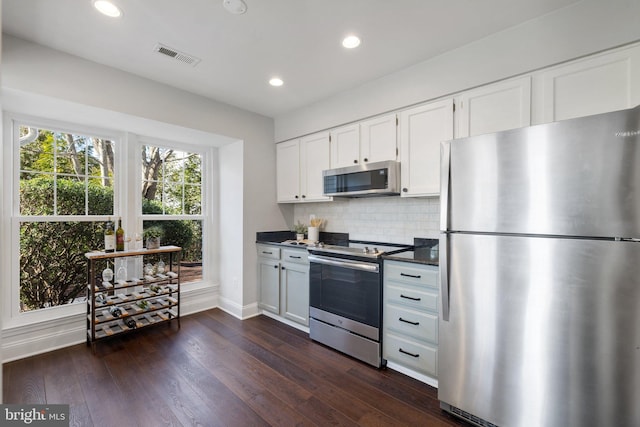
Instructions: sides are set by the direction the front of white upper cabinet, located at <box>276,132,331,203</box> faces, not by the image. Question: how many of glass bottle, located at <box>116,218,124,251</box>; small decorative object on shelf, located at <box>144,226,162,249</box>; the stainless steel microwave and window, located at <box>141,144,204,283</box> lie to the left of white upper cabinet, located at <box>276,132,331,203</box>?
1

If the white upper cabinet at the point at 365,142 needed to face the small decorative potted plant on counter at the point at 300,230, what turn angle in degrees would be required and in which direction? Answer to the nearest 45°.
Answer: approximately 90° to its right

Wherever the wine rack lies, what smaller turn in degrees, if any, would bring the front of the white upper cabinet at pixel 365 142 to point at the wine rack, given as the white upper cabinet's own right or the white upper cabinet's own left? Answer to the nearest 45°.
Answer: approximately 45° to the white upper cabinet's own right

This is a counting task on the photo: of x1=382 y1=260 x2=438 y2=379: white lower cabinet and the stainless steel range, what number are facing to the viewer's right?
0

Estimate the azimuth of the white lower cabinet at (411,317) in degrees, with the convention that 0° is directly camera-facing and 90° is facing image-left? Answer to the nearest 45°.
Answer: approximately 45°

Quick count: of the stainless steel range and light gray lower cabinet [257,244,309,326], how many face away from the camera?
0

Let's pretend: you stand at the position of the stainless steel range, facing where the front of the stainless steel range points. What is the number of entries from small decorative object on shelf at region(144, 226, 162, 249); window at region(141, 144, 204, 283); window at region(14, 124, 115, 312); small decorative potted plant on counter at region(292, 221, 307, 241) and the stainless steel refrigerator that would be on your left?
1

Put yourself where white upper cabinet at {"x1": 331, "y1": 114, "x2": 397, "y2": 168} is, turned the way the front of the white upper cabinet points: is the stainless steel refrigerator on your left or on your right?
on your left

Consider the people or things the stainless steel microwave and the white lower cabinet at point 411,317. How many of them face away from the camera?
0

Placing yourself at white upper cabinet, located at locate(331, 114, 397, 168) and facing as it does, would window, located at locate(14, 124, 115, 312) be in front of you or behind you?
in front

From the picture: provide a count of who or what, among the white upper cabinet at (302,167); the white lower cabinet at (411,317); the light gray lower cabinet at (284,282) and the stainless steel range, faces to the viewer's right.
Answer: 0

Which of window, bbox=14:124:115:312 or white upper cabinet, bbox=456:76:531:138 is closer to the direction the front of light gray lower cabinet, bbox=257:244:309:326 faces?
the window

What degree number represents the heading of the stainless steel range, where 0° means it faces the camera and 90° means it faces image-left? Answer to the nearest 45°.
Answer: approximately 45°

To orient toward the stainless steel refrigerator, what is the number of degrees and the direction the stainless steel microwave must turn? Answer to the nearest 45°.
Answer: approximately 90° to its left

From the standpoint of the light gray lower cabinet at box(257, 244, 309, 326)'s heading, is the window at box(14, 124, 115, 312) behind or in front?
in front
